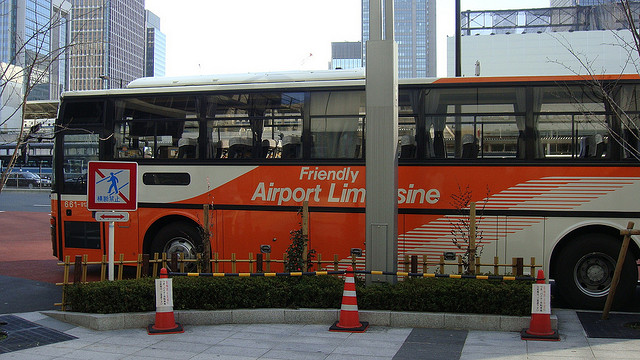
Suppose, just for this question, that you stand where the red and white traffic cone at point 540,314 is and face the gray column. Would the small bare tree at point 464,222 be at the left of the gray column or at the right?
right

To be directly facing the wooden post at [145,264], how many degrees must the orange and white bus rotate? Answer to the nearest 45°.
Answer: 0° — it already faces it

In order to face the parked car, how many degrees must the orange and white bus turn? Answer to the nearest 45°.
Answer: approximately 45° to its right

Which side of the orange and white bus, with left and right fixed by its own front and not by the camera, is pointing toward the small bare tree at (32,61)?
front

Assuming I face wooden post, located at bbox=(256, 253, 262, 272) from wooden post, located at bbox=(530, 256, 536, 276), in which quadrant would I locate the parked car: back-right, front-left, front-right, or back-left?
front-right

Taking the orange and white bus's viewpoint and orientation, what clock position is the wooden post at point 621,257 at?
The wooden post is roughly at 7 o'clock from the orange and white bus.

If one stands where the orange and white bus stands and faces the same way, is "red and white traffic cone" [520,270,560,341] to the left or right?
on its left

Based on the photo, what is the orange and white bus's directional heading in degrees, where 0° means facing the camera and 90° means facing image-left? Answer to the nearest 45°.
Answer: approximately 90°

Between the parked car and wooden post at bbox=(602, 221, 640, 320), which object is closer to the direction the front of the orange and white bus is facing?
the parked car

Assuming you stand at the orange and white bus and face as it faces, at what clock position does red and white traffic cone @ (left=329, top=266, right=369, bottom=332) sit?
The red and white traffic cone is roughly at 9 o'clock from the orange and white bus.
